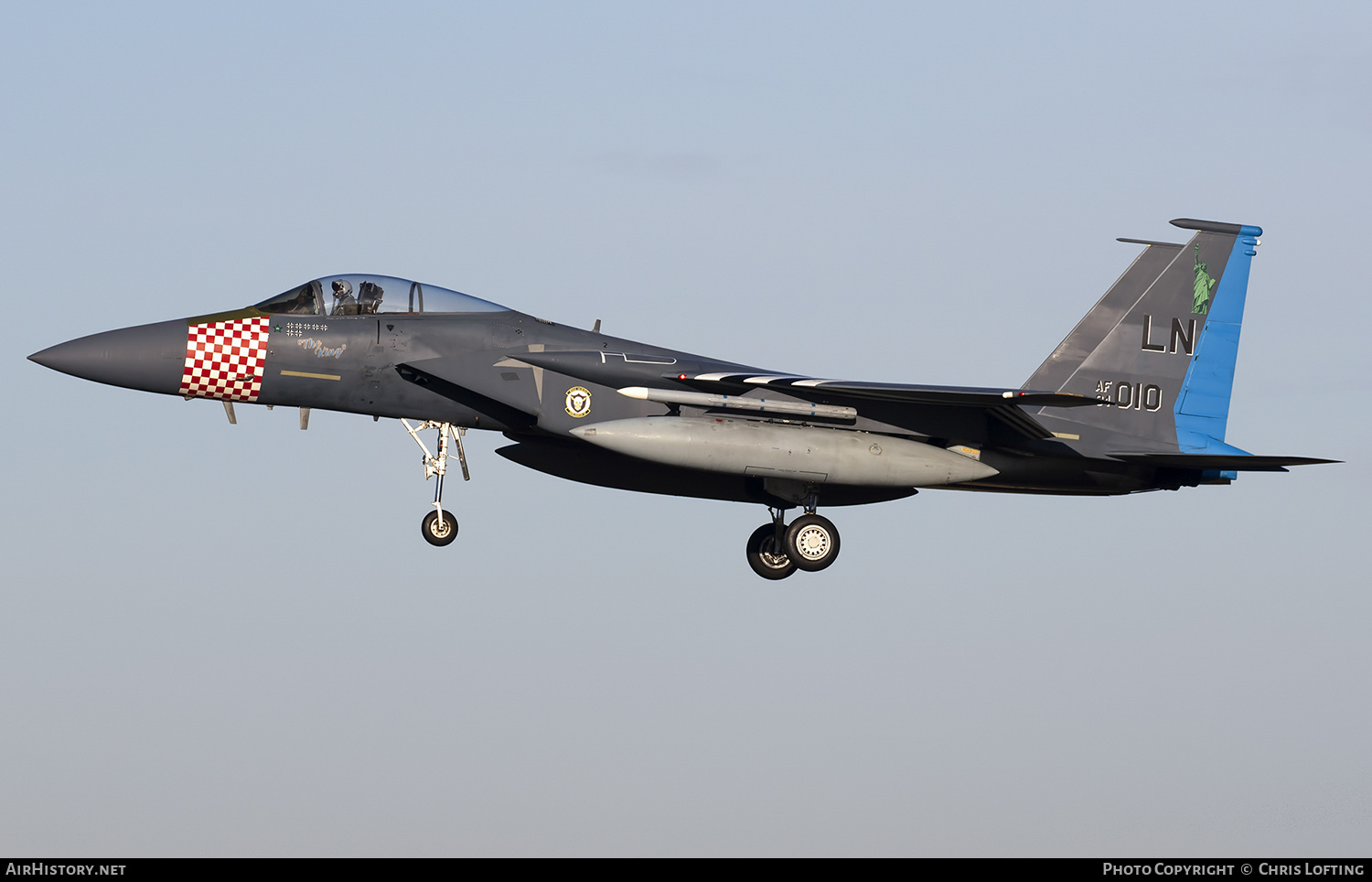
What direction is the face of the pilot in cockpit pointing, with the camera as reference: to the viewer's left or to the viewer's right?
to the viewer's left

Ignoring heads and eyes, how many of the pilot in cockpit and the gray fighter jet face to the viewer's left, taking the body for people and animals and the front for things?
2

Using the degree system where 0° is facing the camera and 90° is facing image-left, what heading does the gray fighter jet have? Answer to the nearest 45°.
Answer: approximately 90°

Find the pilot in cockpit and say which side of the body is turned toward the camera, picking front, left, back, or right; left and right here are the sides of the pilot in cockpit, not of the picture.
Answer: left
